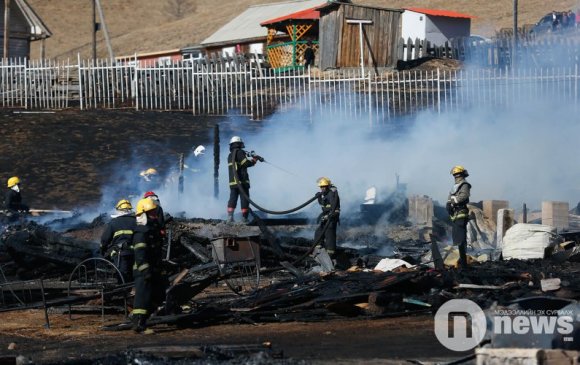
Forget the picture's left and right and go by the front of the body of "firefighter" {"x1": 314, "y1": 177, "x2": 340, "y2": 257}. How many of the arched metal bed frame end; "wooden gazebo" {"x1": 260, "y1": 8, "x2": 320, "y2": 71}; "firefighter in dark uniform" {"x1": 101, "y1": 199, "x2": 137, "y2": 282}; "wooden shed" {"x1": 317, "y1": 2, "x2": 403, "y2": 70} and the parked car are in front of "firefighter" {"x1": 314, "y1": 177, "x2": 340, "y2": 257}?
2

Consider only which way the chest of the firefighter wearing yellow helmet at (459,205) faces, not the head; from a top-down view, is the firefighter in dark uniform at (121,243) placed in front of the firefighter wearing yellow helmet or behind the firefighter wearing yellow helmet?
in front

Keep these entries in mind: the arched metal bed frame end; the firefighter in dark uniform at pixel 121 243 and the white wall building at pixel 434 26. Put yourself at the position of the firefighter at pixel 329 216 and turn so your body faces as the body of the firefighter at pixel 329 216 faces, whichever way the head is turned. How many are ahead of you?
2

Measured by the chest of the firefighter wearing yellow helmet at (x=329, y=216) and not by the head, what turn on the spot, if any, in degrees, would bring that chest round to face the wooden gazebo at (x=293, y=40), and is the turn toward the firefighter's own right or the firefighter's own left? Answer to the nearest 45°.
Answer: approximately 135° to the firefighter's own right

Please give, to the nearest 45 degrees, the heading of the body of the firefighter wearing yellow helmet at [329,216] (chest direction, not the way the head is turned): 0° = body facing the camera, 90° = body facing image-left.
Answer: approximately 45°

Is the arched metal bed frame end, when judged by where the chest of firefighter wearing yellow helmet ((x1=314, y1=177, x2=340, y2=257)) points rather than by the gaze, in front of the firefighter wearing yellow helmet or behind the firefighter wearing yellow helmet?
in front

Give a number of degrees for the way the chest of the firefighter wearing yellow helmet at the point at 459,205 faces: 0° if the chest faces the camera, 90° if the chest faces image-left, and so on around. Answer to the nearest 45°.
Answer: approximately 90°

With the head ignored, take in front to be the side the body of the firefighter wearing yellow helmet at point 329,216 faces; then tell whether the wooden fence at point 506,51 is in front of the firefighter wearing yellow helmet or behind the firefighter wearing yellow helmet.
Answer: behind

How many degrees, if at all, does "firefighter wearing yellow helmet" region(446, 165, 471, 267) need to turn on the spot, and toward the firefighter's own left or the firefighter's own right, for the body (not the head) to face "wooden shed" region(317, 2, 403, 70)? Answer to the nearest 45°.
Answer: approximately 90° to the firefighter's own right

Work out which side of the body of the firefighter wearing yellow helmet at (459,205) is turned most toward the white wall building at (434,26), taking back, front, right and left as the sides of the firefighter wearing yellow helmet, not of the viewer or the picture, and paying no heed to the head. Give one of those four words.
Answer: right

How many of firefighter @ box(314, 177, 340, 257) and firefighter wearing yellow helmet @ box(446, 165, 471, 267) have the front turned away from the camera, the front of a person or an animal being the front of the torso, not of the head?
0

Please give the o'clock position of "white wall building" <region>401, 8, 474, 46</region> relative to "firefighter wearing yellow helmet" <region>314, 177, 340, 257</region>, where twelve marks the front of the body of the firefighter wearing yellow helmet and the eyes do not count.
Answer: The white wall building is roughly at 5 o'clock from the firefighter wearing yellow helmet.
